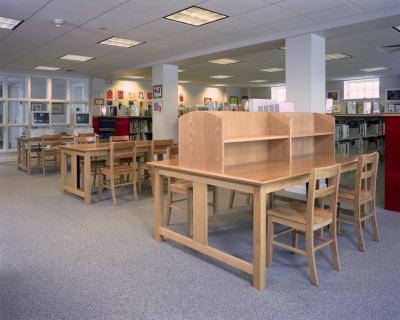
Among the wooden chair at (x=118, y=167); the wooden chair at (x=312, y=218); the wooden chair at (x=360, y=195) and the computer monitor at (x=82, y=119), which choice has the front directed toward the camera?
the computer monitor
